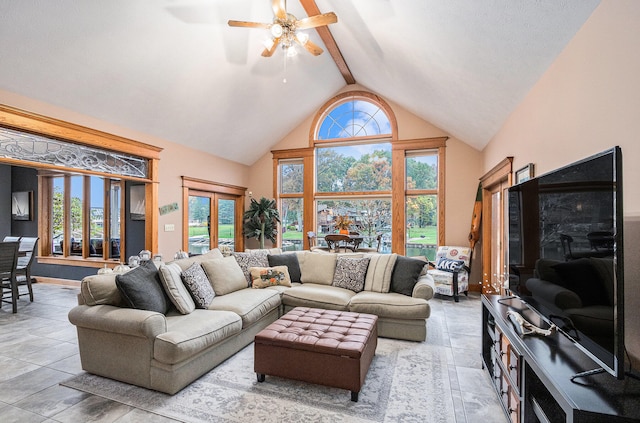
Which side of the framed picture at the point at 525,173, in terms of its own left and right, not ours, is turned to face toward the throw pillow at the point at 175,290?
front

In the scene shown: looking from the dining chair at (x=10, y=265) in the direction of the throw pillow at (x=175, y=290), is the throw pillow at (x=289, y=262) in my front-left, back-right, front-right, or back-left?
front-left

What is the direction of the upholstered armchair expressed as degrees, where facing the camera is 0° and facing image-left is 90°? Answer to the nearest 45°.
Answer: approximately 45°

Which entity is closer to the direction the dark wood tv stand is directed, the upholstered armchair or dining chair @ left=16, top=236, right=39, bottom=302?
the dining chair

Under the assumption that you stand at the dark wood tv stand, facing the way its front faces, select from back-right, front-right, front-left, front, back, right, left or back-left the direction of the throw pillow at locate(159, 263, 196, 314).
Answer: front

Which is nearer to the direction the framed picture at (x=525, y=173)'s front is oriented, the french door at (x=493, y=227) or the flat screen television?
the flat screen television

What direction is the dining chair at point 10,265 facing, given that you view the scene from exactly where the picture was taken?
facing away from the viewer and to the left of the viewer

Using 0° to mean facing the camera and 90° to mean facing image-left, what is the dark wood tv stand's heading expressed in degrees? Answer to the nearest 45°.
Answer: approximately 90°

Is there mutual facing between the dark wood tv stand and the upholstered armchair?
no

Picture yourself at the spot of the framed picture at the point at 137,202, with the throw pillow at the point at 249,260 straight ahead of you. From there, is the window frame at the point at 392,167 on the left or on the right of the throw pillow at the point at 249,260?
left

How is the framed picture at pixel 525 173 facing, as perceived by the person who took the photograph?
facing the viewer and to the left of the viewer

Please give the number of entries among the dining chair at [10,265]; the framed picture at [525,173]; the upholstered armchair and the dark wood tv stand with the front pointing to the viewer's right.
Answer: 0

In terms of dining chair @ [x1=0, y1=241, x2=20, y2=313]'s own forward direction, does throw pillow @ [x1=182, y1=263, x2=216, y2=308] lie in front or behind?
behind

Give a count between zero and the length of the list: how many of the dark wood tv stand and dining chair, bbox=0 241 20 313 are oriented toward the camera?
0

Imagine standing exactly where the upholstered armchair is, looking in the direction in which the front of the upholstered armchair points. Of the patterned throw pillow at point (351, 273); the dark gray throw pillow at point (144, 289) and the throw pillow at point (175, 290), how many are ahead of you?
3

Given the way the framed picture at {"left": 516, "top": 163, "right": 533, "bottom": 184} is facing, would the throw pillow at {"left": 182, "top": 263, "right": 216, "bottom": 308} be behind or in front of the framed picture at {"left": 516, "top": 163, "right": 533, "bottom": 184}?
in front

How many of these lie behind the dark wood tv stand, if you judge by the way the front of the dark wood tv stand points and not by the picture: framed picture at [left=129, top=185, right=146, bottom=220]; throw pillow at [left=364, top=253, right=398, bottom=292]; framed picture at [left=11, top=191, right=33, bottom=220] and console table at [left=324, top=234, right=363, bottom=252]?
0

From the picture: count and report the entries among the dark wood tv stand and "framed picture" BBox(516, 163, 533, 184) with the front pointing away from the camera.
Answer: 0

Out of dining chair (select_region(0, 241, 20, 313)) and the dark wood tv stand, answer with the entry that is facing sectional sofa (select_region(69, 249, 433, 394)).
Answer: the dark wood tv stand
